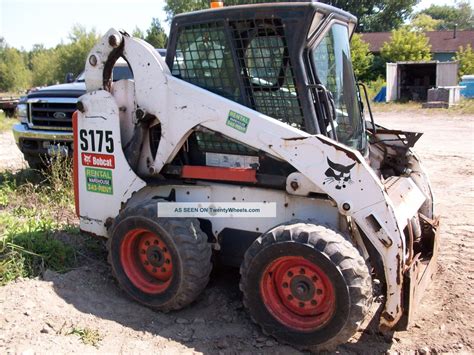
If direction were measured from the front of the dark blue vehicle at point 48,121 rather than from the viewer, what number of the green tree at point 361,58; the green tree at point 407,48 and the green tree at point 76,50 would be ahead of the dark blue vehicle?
0

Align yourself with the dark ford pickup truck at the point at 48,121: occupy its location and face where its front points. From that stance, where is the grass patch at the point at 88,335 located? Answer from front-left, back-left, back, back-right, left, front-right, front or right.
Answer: front-left

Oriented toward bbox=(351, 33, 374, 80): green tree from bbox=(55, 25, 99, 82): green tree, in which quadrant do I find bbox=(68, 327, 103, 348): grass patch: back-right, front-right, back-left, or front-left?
front-right

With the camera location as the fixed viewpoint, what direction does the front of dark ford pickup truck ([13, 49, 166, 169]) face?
facing the viewer and to the left of the viewer

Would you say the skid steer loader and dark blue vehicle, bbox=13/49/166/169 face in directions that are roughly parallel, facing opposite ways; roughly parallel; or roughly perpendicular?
roughly perpendicular

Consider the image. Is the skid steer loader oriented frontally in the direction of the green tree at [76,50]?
no

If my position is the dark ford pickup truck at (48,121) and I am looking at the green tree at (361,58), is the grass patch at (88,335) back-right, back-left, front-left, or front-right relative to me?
back-right

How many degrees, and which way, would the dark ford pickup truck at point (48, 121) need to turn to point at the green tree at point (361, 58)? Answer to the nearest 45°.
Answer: approximately 180°

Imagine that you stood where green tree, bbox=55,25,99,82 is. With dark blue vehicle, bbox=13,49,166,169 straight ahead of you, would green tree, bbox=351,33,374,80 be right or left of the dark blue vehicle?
left

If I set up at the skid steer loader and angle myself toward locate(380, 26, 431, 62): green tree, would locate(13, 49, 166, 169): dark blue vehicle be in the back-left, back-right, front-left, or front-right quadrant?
front-left

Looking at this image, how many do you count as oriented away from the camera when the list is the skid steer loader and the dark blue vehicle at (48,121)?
0

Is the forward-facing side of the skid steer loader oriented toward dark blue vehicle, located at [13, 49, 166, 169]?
no

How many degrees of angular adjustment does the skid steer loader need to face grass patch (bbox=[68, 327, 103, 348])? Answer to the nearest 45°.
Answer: approximately 90° to its right

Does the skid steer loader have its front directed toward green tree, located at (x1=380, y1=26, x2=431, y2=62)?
no

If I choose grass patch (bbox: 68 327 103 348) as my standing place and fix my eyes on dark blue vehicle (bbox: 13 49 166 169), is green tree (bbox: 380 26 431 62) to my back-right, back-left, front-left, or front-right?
front-right

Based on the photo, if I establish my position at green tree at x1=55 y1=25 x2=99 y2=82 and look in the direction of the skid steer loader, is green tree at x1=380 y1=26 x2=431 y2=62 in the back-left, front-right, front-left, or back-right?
front-left

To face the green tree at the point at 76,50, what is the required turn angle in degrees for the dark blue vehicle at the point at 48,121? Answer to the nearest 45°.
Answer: approximately 135° to its right
